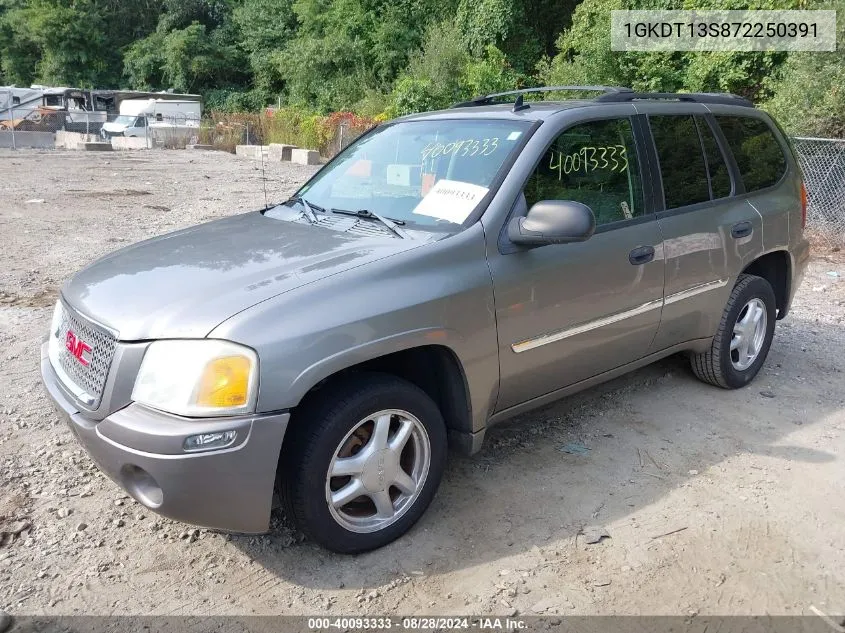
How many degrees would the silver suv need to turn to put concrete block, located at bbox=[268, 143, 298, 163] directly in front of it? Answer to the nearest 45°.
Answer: approximately 135° to its right

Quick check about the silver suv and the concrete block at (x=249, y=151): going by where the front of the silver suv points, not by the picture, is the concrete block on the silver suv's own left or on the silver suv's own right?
on the silver suv's own right

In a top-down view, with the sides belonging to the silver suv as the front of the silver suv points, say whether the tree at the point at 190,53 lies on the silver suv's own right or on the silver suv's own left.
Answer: on the silver suv's own right

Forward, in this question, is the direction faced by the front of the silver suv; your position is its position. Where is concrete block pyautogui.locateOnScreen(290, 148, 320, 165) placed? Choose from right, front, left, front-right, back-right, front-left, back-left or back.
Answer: back-right

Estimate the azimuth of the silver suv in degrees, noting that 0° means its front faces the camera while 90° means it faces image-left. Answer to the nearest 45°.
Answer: approximately 45°

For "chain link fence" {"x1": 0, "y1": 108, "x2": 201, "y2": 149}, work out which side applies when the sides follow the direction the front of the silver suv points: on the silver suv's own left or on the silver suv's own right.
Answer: on the silver suv's own right

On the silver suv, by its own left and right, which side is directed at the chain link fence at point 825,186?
back
